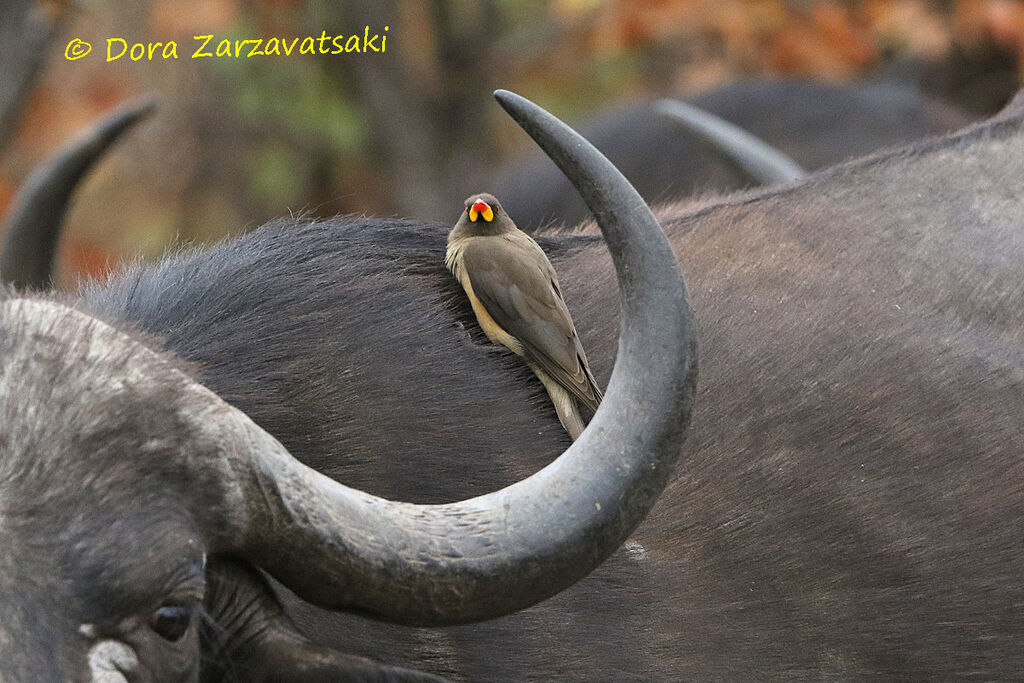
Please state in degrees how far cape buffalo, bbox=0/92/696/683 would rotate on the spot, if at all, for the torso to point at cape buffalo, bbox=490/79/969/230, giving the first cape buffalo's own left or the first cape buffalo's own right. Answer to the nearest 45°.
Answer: approximately 180°

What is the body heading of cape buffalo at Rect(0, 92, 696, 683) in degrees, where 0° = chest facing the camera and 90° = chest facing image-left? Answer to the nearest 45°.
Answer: approximately 45°
